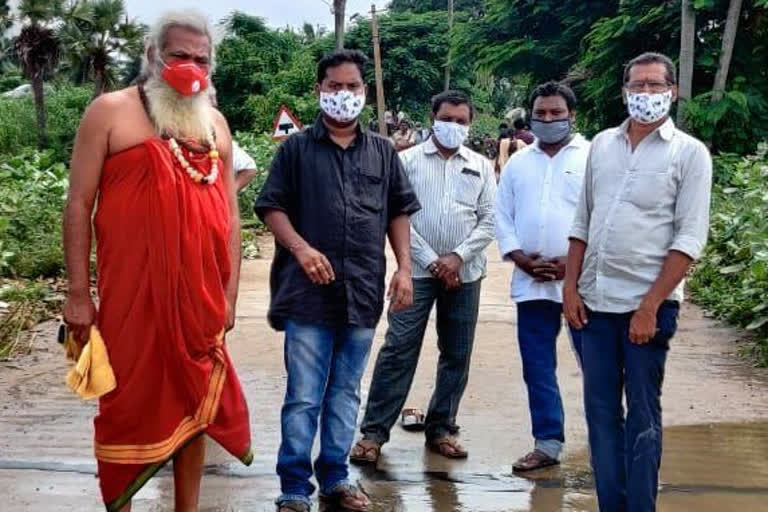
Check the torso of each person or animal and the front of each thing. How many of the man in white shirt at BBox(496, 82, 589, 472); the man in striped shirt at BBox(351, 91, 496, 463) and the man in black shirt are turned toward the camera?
3

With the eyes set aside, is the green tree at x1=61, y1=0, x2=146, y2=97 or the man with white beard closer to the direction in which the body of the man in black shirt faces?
the man with white beard

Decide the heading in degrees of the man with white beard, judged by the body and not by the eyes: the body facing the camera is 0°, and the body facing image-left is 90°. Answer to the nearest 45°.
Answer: approximately 315°

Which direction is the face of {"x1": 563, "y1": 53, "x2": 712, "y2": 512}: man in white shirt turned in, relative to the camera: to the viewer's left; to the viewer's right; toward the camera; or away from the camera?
toward the camera

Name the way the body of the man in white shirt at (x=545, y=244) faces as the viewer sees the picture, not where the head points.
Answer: toward the camera

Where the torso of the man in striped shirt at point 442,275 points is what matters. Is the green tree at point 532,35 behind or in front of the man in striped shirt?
behind

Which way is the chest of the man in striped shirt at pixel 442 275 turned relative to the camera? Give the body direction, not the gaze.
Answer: toward the camera

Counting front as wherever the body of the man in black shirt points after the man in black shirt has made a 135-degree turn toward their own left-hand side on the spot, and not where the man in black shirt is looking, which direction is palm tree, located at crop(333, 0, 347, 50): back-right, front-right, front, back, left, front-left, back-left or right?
front-left

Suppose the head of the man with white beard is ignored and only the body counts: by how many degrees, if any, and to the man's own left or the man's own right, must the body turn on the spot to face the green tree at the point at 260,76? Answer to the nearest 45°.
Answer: approximately 135° to the man's own left

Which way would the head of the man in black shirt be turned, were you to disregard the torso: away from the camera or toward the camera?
toward the camera

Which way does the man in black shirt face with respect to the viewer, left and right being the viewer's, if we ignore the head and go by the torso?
facing the viewer

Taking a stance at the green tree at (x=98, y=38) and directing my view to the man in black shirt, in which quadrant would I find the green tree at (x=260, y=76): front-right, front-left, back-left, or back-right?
front-left

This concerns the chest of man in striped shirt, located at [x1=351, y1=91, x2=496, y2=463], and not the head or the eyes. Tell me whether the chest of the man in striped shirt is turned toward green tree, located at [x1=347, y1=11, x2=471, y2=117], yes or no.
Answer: no

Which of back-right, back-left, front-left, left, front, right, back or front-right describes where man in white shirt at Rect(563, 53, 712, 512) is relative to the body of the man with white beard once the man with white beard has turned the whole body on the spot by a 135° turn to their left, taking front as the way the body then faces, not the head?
right

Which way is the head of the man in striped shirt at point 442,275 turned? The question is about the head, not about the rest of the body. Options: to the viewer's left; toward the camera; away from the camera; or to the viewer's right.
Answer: toward the camera

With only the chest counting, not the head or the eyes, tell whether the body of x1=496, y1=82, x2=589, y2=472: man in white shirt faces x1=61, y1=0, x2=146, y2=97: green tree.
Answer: no

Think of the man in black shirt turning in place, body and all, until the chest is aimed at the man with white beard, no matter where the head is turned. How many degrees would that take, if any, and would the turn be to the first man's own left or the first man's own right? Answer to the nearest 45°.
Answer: approximately 45° to the first man's own right

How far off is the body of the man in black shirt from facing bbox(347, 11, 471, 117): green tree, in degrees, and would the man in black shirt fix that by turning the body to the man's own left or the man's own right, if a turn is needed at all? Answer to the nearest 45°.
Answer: approximately 180°
